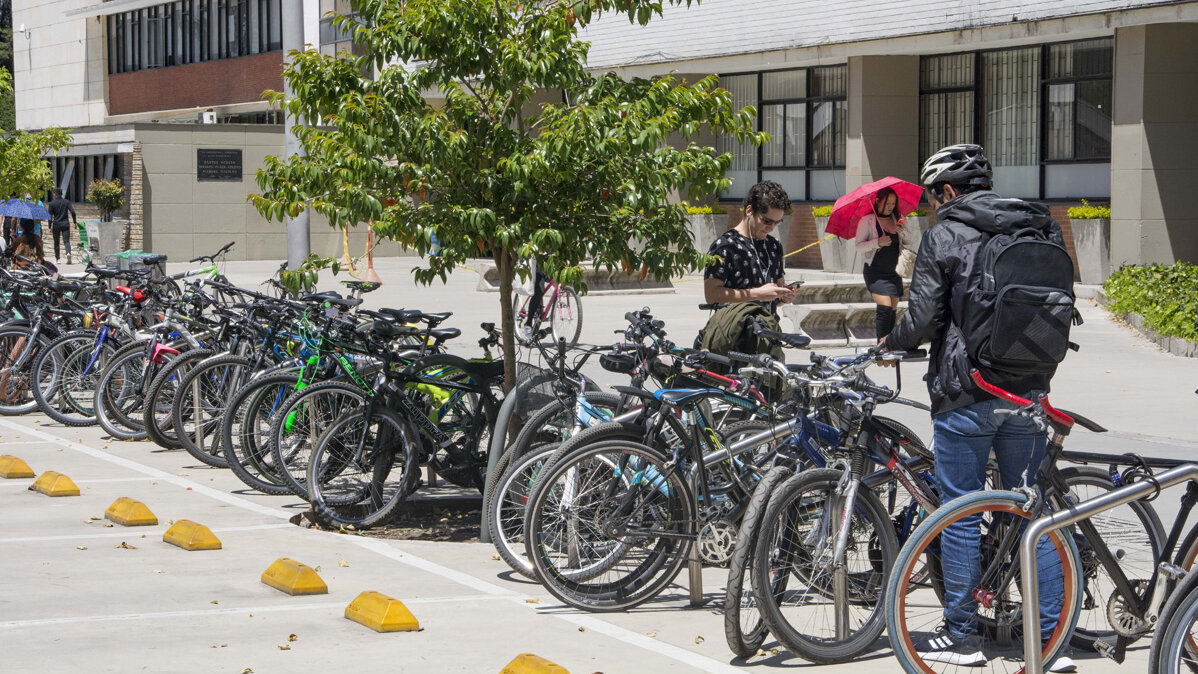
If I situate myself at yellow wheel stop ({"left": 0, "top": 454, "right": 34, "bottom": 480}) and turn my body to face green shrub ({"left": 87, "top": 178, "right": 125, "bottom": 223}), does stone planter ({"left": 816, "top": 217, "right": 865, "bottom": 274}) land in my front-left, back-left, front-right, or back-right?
front-right

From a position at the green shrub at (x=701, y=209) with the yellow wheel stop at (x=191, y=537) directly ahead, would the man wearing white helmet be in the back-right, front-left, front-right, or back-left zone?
front-left

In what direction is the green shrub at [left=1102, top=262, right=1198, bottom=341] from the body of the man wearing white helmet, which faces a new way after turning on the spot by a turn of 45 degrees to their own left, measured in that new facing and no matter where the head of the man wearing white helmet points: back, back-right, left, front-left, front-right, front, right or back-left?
right

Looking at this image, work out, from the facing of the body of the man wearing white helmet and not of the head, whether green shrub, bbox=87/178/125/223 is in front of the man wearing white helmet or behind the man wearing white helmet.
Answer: in front

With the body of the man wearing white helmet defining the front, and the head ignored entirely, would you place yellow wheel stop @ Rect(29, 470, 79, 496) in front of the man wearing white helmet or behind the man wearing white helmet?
in front

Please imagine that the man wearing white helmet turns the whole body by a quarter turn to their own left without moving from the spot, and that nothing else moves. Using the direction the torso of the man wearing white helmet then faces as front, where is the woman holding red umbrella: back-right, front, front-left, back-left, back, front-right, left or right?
back-right

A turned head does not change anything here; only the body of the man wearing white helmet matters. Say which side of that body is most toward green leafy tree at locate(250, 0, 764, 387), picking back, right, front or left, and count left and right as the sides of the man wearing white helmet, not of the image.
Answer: front

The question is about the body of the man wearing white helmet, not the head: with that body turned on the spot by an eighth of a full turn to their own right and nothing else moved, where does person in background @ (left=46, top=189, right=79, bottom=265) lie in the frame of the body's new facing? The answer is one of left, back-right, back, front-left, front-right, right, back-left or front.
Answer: front-left

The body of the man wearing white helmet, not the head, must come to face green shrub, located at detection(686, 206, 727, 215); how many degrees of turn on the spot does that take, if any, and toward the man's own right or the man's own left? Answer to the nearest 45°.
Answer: approximately 45° to the man's own right

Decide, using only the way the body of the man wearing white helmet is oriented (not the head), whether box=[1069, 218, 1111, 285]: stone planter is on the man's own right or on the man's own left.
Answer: on the man's own right

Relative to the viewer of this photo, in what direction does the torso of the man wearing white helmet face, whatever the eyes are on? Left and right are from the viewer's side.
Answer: facing away from the viewer and to the left of the viewer

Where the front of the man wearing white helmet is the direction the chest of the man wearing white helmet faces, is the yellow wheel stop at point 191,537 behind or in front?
in front

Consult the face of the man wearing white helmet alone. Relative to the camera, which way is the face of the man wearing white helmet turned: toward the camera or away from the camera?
away from the camera
